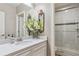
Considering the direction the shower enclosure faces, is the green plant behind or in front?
in front

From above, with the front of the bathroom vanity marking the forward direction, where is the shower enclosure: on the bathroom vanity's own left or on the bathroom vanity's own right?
on the bathroom vanity's own left

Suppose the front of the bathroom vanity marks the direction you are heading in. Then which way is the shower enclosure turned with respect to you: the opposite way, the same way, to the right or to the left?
to the right

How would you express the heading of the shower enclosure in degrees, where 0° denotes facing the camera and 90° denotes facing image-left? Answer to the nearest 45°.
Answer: approximately 45°

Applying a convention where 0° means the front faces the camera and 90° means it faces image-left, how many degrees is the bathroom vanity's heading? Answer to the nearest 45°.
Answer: approximately 315°
